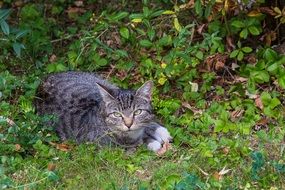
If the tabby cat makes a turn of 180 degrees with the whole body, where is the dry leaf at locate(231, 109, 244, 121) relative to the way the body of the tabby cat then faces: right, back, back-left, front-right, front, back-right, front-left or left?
back-right

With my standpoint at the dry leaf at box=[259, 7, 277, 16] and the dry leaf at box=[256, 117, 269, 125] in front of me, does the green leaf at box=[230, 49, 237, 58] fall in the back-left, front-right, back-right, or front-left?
front-right

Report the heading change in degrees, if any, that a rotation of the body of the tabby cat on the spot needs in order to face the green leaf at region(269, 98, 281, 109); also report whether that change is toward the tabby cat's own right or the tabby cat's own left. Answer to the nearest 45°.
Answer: approximately 45° to the tabby cat's own left

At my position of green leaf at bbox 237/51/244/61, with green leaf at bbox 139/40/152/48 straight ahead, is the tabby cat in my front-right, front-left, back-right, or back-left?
front-left

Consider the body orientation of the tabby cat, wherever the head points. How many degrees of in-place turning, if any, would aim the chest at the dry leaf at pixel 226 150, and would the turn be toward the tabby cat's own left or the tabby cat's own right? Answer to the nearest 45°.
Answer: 0° — it already faces it

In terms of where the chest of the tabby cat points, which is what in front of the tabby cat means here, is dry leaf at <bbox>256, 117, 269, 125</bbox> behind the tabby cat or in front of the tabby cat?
in front

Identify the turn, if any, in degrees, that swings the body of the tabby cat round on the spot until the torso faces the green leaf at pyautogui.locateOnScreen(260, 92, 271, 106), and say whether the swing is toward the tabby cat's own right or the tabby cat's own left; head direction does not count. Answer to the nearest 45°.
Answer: approximately 45° to the tabby cat's own left

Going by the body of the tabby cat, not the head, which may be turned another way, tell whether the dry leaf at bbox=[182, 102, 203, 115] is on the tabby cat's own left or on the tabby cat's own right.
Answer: on the tabby cat's own left

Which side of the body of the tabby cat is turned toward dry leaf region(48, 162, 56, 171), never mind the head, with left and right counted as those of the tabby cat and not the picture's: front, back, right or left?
right

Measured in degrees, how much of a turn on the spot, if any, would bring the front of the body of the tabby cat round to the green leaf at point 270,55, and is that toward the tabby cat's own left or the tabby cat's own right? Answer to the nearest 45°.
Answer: approximately 45° to the tabby cat's own left

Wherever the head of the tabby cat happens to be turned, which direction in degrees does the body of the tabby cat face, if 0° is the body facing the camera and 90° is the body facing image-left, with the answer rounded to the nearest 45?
approximately 315°

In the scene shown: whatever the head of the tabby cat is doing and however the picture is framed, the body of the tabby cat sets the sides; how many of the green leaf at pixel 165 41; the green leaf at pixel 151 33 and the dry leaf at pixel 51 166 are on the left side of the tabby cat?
2
